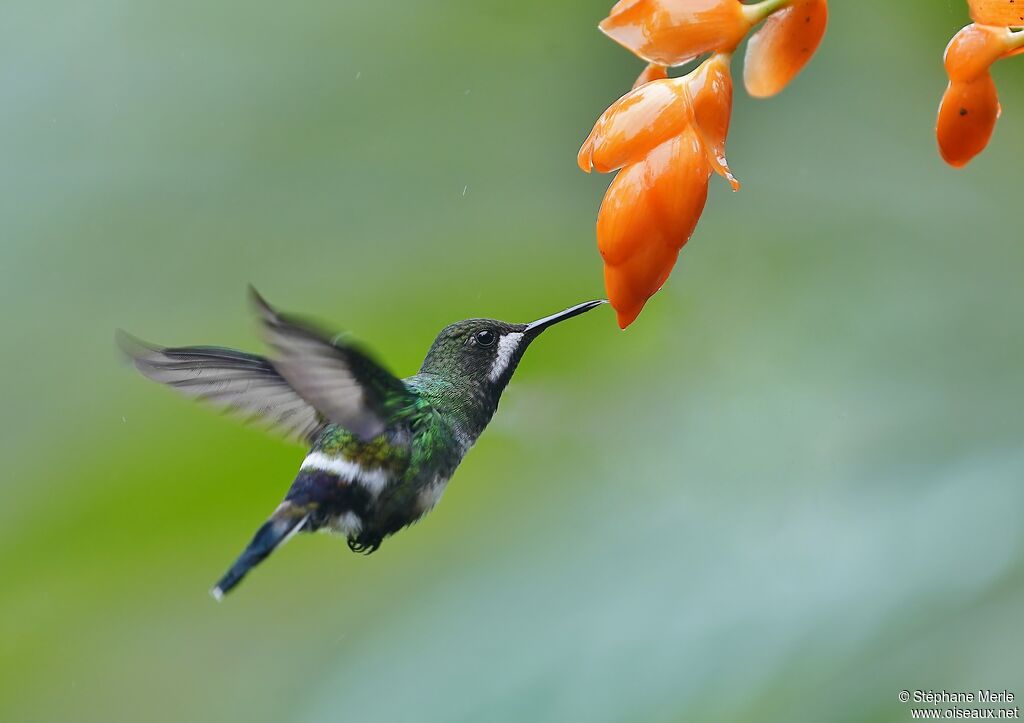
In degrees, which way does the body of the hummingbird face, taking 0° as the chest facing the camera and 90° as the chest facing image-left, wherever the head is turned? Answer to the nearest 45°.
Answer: approximately 270°
